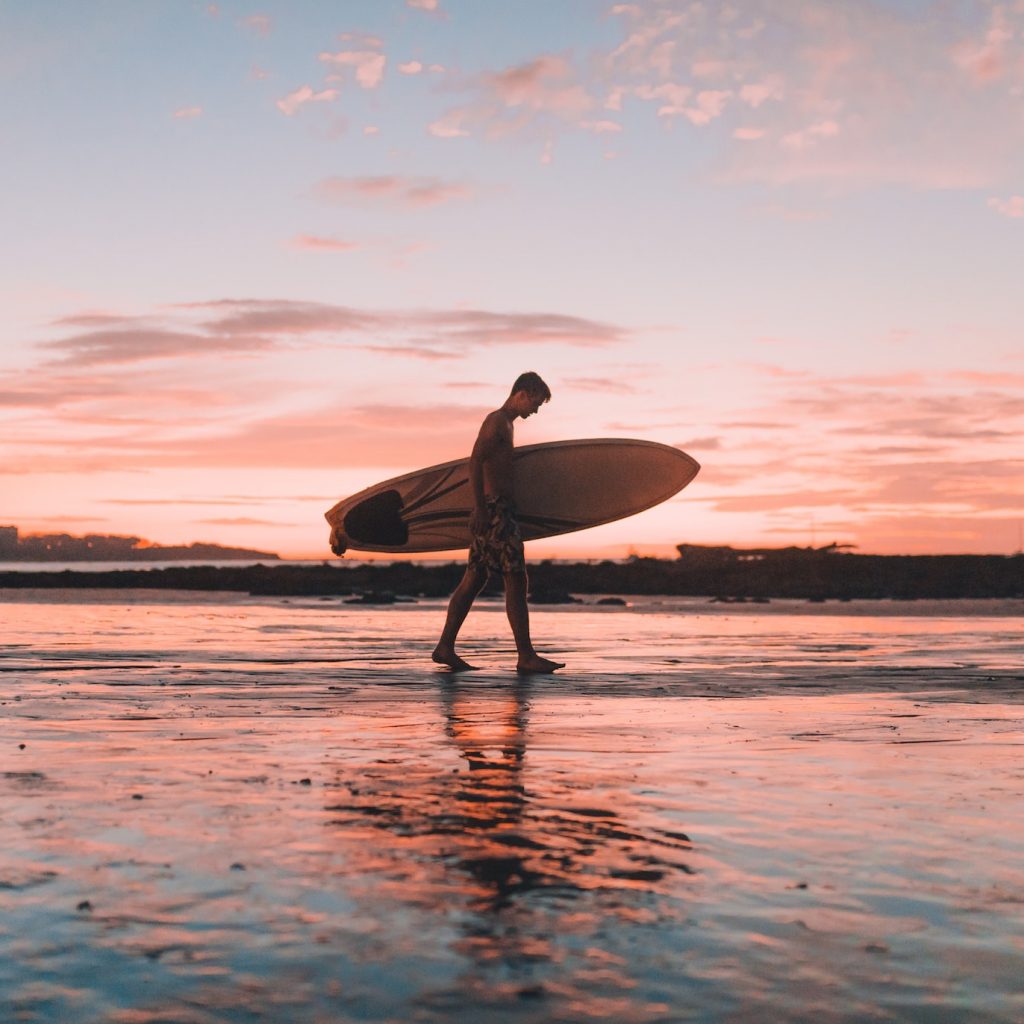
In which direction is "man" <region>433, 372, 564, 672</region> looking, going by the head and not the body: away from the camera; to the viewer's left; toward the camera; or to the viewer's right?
to the viewer's right

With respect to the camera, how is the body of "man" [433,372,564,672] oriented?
to the viewer's right

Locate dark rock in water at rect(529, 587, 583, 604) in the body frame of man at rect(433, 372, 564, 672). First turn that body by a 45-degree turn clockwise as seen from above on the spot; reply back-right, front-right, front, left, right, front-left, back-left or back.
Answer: back-left

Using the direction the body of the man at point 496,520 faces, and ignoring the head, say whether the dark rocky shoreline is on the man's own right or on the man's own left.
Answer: on the man's own left
